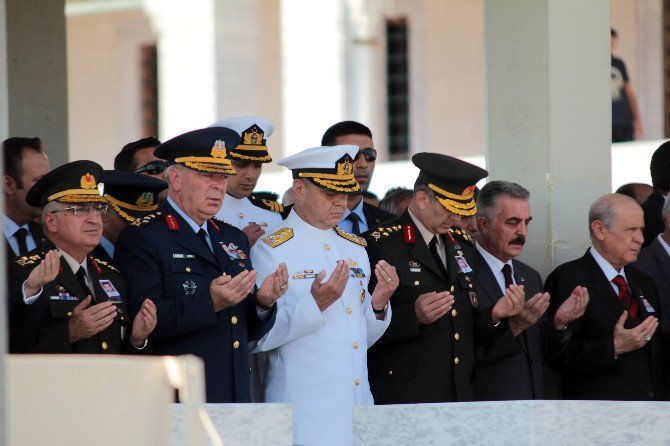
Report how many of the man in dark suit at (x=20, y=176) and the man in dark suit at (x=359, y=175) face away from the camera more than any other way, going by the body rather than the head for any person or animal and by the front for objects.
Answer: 0

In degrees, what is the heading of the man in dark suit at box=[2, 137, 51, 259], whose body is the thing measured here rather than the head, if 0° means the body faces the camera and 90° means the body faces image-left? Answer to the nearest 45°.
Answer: approximately 315°

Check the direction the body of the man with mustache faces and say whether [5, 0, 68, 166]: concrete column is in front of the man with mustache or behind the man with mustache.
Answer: behind

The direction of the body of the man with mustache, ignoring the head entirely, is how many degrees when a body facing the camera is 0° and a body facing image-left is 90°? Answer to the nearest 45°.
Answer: approximately 315°

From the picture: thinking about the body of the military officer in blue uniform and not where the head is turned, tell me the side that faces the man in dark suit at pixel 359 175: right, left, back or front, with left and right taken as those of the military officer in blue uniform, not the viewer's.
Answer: left

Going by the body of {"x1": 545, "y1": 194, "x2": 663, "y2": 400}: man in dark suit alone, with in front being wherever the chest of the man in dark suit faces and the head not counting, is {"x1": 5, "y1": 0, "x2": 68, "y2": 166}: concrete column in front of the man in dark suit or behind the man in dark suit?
behind

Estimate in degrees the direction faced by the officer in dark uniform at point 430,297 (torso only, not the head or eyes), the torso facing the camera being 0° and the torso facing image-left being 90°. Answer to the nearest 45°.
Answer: approximately 315°

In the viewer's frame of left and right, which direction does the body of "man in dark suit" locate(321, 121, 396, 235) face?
facing the viewer and to the right of the viewer

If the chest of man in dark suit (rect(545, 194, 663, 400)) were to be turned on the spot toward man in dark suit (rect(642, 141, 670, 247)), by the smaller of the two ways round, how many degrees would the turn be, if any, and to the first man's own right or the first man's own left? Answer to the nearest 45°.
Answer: approximately 135° to the first man's own left
